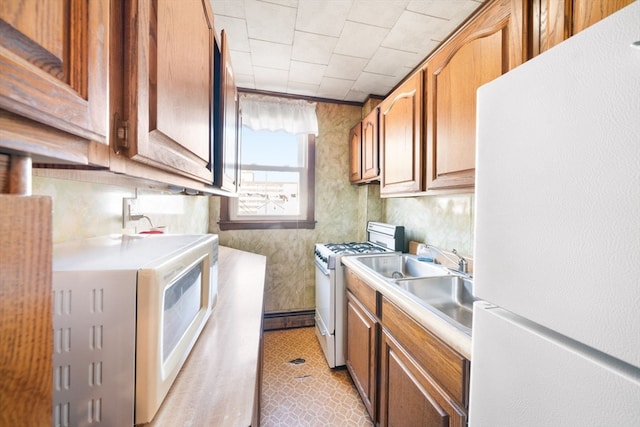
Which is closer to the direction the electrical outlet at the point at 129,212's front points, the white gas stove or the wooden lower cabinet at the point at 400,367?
the wooden lower cabinet

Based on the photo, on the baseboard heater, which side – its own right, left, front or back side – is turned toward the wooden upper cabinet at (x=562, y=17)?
front

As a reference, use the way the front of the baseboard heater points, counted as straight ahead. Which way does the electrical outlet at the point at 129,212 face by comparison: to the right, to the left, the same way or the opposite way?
to the left

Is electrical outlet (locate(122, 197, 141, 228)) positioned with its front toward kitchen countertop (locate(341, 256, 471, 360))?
yes

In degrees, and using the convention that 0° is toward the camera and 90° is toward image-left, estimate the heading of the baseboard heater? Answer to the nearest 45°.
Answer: approximately 0°

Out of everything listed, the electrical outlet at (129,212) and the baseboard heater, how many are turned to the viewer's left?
0

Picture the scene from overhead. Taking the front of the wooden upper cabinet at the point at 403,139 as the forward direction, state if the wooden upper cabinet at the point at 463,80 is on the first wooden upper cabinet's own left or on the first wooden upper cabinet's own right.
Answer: on the first wooden upper cabinet's own left
